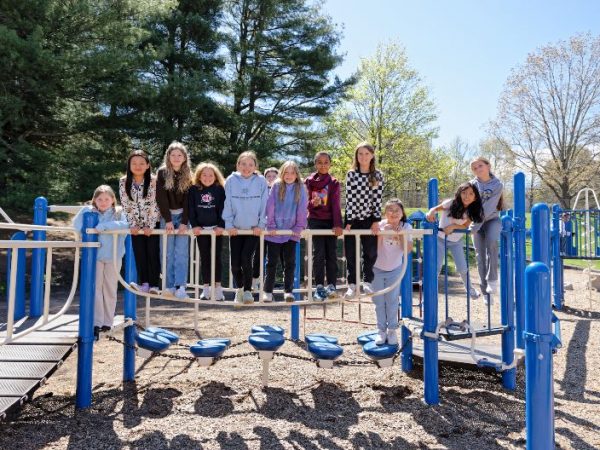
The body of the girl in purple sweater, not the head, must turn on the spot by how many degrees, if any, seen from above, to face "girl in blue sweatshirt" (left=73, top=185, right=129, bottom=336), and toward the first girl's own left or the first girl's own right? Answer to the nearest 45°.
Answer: approximately 90° to the first girl's own right

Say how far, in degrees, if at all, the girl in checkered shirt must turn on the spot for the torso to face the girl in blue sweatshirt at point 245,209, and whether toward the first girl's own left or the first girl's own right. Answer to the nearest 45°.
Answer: approximately 90° to the first girl's own right

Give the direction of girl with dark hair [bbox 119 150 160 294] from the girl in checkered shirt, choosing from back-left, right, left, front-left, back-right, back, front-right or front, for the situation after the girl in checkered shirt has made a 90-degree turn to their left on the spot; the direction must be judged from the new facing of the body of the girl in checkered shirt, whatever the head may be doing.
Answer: back

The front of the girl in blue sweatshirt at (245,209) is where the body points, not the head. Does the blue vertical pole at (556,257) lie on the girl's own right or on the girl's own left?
on the girl's own left

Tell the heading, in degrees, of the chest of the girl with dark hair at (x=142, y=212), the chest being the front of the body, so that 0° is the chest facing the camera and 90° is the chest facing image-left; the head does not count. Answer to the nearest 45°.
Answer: approximately 0°

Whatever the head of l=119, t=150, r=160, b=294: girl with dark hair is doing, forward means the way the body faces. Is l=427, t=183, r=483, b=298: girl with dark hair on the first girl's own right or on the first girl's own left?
on the first girl's own left

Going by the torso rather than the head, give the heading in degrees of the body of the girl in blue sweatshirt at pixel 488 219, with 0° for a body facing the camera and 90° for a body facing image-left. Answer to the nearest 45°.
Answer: approximately 45°

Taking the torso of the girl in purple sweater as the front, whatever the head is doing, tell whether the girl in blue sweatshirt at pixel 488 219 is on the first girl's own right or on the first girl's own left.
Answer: on the first girl's own left

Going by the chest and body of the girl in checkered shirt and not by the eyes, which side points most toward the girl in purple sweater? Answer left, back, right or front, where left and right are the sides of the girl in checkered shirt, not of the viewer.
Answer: right
